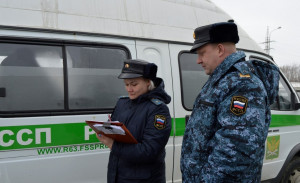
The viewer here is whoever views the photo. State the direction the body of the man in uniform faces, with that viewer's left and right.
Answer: facing to the left of the viewer

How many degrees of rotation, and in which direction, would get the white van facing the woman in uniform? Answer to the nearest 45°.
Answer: approximately 90° to its right

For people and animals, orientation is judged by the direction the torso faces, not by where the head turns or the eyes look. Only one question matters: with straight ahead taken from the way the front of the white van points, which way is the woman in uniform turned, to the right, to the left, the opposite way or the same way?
the opposite way

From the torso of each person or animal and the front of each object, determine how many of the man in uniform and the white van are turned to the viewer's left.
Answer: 1

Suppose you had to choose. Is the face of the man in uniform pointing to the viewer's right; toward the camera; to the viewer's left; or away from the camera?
to the viewer's left

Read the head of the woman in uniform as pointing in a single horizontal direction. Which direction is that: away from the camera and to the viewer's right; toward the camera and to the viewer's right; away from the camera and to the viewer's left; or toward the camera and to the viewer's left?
toward the camera and to the viewer's left

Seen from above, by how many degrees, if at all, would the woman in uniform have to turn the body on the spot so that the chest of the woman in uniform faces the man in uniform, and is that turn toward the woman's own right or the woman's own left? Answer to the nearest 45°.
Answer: approximately 90° to the woman's own left

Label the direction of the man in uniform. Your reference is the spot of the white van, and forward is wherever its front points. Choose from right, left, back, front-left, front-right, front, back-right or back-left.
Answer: right

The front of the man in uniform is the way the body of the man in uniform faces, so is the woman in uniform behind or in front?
in front

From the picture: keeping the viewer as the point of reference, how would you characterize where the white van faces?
facing away from the viewer and to the right of the viewer
